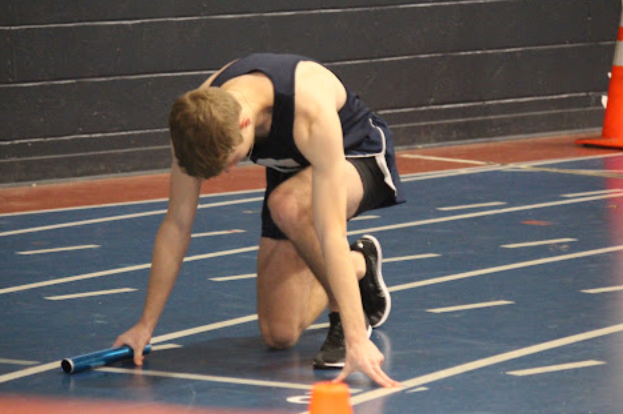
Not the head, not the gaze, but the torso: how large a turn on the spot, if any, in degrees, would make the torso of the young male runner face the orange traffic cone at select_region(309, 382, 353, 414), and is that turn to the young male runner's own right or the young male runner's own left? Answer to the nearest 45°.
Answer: approximately 45° to the young male runner's own left

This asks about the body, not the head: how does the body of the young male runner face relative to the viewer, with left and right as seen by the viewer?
facing the viewer and to the left of the viewer

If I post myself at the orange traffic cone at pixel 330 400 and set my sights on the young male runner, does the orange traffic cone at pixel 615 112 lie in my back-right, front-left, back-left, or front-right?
front-right

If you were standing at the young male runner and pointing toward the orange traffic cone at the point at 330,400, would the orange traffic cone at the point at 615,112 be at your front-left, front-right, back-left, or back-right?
back-left

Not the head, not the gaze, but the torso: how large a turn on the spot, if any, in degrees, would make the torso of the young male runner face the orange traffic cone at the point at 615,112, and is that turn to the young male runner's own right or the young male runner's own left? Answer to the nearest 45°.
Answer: approximately 180°

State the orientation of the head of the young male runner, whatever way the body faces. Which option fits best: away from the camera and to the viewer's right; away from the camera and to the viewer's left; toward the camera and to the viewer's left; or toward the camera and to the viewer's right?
toward the camera and to the viewer's left

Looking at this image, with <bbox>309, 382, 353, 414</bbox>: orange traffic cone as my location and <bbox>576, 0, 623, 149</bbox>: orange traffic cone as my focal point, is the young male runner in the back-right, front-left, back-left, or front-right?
front-left
